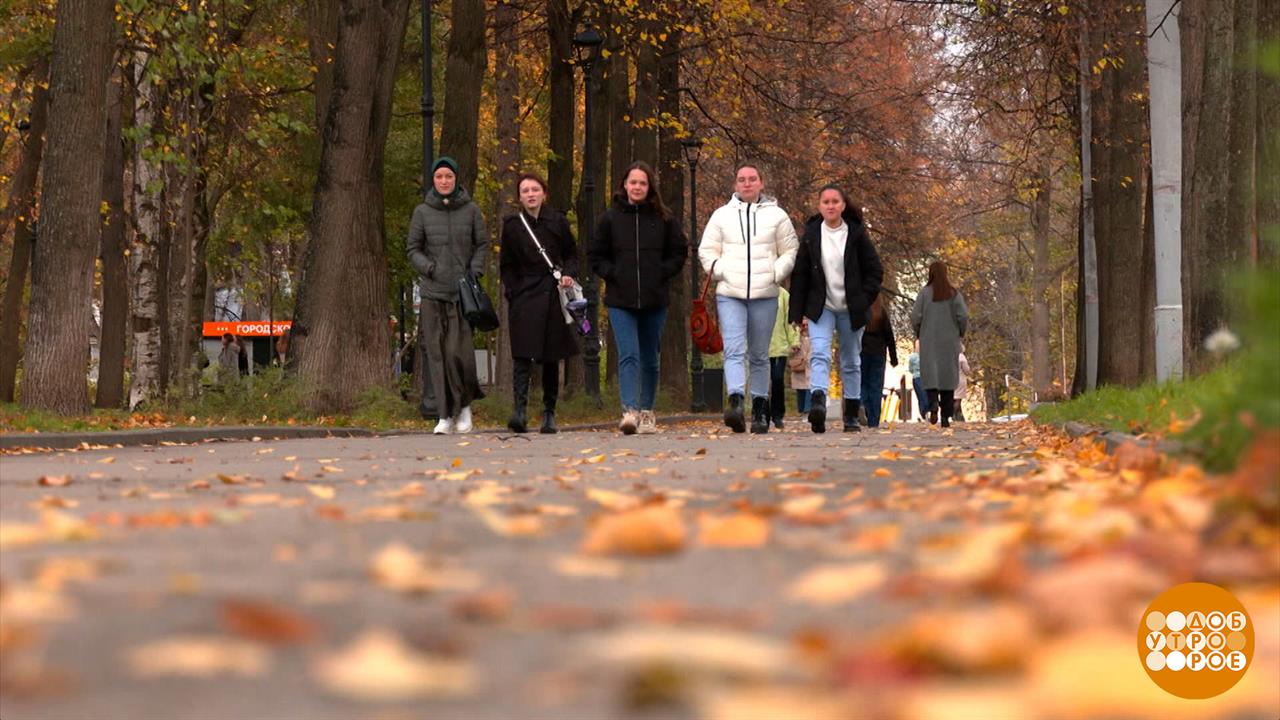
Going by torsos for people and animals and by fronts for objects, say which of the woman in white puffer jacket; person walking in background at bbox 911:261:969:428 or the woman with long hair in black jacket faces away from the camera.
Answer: the person walking in background

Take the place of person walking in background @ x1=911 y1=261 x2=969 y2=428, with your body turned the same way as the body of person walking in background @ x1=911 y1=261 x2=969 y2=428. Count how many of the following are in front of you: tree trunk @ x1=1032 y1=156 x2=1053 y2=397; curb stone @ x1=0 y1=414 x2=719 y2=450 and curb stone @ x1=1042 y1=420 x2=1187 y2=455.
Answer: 1

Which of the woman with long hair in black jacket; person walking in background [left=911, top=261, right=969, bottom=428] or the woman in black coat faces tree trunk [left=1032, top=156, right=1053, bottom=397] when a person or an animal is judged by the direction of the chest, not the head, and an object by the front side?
the person walking in background

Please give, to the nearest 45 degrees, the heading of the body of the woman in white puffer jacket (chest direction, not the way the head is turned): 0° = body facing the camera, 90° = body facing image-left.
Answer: approximately 0°

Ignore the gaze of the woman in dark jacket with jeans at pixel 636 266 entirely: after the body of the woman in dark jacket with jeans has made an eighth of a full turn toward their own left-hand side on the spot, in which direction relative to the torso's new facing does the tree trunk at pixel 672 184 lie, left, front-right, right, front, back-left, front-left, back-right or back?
back-left

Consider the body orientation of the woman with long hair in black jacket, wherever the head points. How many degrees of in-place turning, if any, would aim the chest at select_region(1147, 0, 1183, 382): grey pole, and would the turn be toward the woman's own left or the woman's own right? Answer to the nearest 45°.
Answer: approximately 135° to the woman's own left

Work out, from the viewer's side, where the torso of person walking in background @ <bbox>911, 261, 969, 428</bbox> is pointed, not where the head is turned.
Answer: away from the camera

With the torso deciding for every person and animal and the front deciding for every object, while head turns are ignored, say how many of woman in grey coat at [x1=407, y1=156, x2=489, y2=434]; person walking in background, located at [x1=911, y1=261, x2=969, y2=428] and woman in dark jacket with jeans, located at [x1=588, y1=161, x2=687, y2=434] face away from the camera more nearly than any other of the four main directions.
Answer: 1

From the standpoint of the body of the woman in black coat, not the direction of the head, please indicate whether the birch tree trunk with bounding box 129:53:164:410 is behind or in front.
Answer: behind

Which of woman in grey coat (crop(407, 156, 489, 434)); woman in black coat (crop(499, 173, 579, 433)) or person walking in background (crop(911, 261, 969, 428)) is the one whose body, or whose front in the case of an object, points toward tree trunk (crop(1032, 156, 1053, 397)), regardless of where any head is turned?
the person walking in background

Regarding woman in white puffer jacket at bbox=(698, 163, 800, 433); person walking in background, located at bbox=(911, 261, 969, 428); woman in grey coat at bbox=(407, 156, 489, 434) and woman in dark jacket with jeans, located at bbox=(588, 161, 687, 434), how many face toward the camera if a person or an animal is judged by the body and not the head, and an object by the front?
3
